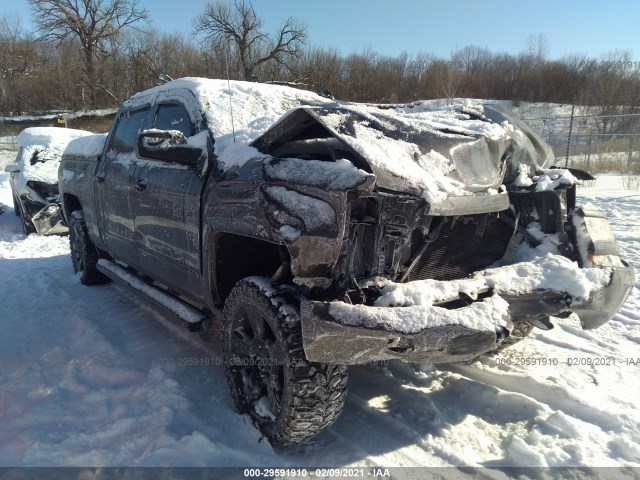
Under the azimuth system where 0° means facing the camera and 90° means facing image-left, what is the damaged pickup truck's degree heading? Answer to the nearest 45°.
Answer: approximately 315°

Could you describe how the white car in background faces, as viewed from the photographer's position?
facing the viewer and to the right of the viewer

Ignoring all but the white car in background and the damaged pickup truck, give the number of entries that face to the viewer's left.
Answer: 0

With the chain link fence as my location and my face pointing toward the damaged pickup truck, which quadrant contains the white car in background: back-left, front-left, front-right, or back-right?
front-right

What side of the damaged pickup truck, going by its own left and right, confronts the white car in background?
back

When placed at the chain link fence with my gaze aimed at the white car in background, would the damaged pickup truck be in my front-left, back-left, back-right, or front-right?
front-left

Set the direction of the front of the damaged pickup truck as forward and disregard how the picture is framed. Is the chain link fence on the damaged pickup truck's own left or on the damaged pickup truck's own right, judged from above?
on the damaged pickup truck's own left

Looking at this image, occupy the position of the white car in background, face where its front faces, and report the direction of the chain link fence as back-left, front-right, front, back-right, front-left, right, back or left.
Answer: front-left

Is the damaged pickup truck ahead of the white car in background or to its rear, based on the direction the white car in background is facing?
ahead
